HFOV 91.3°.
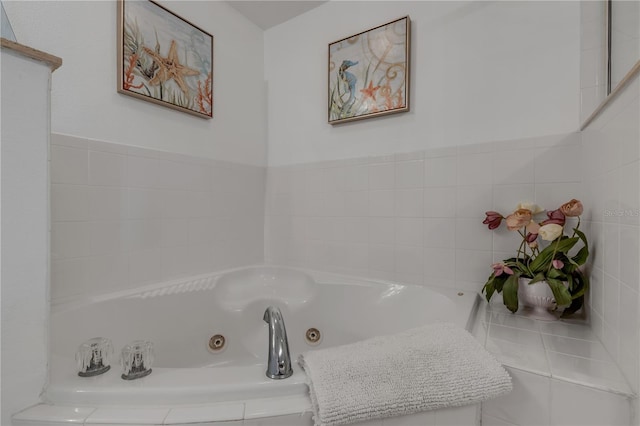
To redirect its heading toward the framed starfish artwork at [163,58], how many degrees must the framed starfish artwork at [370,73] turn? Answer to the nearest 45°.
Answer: approximately 45° to its right

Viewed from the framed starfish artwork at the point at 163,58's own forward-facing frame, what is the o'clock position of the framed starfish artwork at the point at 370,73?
the framed starfish artwork at the point at 370,73 is roughly at 11 o'clock from the framed starfish artwork at the point at 163,58.

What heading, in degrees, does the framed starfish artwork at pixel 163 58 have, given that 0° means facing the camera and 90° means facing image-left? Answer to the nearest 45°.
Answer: approximately 315°

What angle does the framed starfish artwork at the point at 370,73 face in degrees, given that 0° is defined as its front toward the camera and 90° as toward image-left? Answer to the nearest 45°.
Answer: approximately 45°

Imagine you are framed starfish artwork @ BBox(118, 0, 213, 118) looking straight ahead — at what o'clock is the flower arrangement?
The flower arrangement is roughly at 12 o'clock from the framed starfish artwork.

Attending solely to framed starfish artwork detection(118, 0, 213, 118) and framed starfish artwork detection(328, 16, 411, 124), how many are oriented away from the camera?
0

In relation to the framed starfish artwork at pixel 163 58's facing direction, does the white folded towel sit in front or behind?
in front
